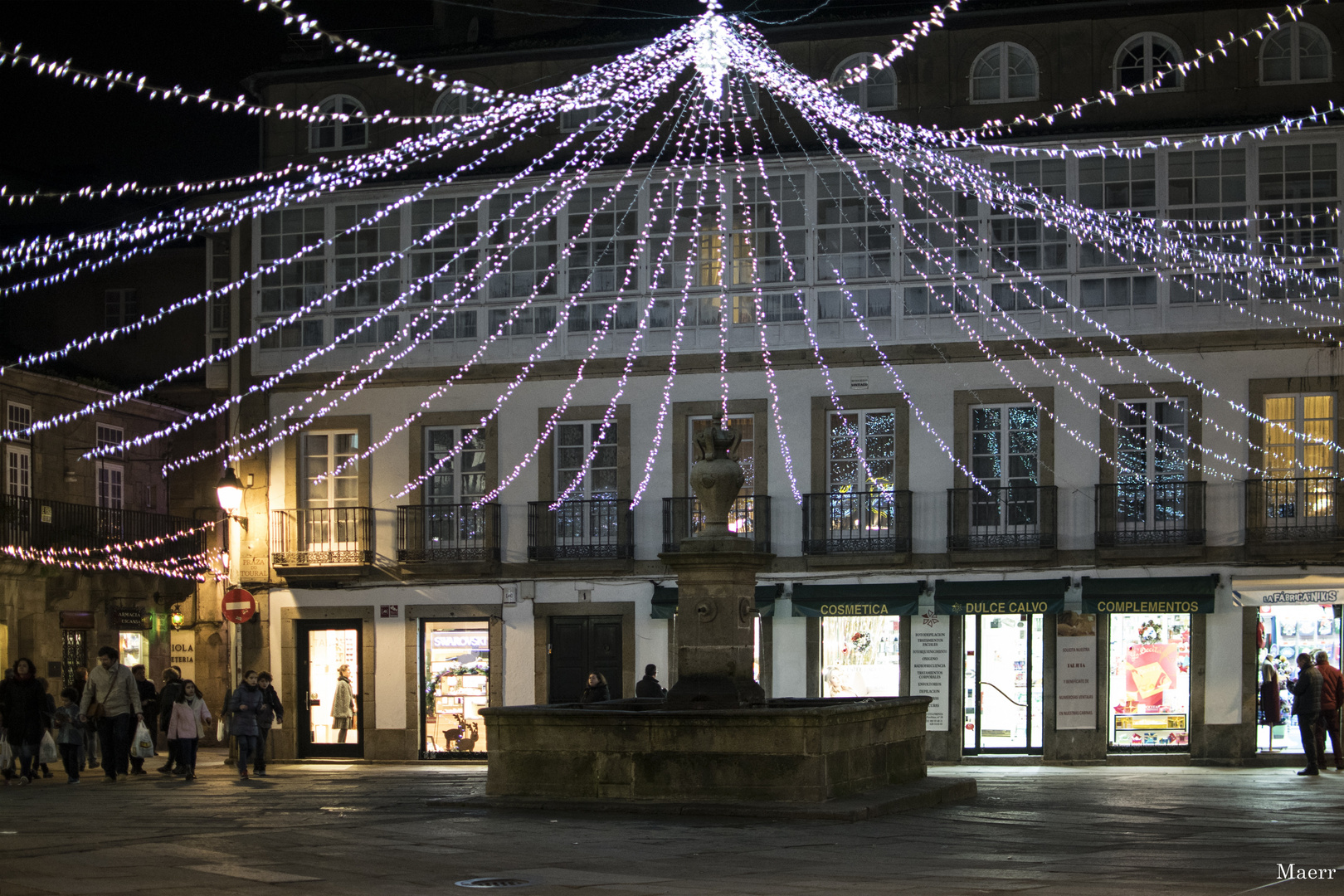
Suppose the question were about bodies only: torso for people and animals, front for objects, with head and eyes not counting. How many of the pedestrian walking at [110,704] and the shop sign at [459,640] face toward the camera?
2

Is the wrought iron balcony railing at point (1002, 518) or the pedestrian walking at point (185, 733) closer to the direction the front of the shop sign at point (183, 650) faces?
the pedestrian walking

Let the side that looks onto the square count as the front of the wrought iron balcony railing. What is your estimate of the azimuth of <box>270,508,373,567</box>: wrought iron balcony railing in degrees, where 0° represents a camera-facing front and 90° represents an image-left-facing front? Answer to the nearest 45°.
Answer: approximately 0°

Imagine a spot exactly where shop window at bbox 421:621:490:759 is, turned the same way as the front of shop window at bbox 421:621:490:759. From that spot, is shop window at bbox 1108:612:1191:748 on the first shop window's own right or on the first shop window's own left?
on the first shop window's own left

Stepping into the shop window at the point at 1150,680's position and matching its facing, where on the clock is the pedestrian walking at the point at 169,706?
The pedestrian walking is roughly at 2 o'clock from the shop window.
